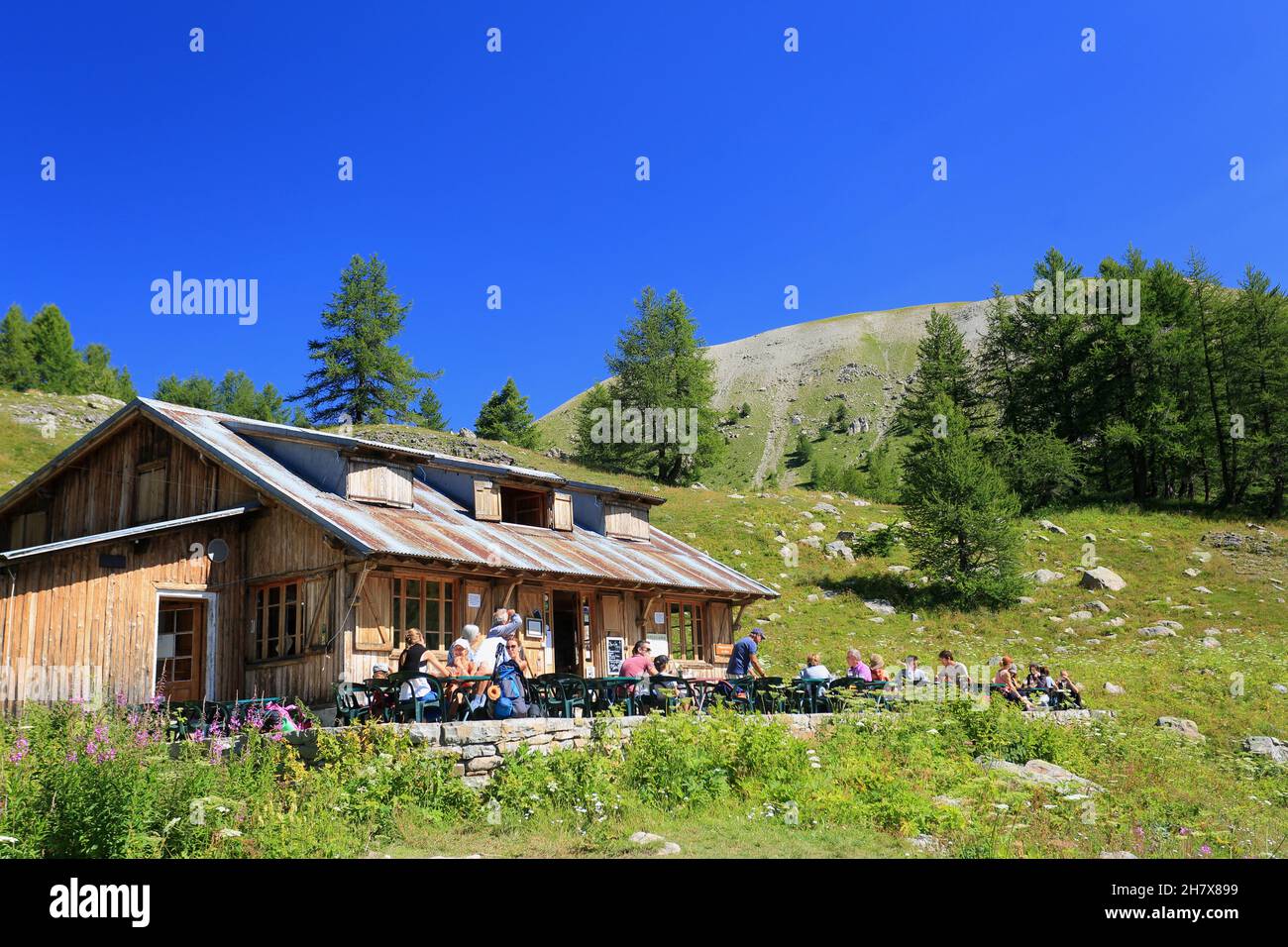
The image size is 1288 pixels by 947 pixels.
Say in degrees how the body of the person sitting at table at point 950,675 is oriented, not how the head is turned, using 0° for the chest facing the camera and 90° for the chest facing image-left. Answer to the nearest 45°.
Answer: approximately 45°

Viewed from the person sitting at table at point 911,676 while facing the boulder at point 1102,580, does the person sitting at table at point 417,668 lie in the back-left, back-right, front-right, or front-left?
back-left

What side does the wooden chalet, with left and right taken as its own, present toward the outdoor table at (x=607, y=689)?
front

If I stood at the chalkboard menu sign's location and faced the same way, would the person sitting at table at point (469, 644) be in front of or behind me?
in front

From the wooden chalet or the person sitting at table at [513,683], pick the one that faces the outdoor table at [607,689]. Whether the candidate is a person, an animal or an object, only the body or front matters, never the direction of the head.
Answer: the wooden chalet
